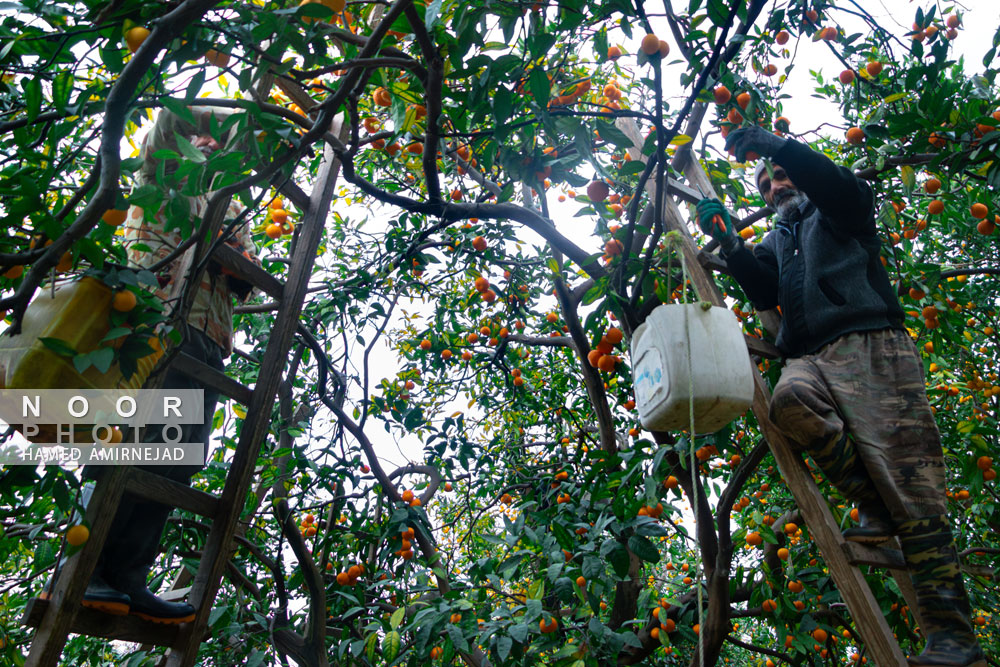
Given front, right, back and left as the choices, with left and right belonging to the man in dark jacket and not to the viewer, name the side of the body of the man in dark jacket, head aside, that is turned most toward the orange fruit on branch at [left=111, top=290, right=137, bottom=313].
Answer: front

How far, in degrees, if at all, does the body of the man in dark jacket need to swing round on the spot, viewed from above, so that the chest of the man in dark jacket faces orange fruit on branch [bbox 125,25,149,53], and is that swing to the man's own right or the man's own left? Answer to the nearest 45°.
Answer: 0° — they already face it

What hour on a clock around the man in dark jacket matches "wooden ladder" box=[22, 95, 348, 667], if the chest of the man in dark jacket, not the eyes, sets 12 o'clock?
The wooden ladder is roughly at 1 o'clock from the man in dark jacket.

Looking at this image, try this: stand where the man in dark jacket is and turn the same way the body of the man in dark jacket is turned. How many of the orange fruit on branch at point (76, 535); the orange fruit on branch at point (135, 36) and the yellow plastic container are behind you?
0

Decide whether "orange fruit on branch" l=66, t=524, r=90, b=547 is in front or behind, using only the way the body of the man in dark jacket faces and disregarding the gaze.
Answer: in front

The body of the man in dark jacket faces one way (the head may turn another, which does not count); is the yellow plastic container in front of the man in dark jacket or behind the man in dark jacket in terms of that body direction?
in front

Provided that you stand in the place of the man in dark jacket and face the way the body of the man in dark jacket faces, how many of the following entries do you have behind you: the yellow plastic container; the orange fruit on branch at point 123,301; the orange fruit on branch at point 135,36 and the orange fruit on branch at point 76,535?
0
